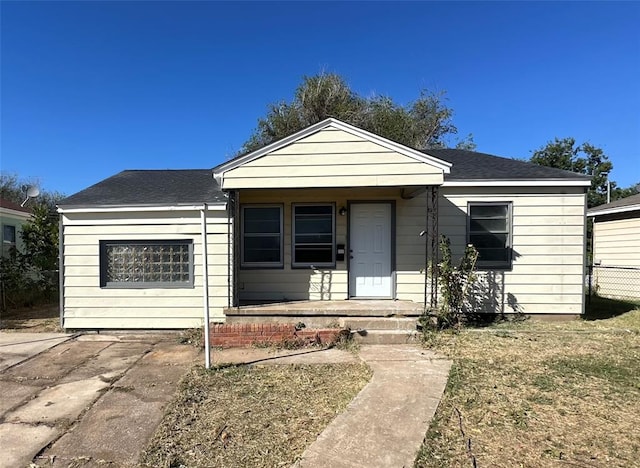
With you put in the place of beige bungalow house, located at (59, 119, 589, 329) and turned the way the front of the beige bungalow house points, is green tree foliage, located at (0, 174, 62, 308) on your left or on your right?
on your right

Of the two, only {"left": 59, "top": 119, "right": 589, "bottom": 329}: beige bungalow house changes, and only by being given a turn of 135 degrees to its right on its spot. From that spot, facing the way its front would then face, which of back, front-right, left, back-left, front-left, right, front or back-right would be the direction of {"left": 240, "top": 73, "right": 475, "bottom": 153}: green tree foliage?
front-right

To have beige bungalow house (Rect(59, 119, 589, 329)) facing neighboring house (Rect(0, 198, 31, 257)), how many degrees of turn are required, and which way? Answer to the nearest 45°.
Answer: approximately 135° to its right

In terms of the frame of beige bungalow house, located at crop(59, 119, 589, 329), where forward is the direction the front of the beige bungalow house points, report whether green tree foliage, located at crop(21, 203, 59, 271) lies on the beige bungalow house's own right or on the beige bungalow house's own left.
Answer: on the beige bungalow house's own right

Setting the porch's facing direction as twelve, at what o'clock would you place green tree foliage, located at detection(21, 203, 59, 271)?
The green tree foliage is roughly at 4 o'clock from the porch.

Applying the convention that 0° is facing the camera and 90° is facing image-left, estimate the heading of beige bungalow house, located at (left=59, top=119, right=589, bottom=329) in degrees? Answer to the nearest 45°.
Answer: approximately 0°

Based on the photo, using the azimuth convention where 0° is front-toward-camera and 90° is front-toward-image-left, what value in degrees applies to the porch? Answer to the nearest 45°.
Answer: approximately 0°

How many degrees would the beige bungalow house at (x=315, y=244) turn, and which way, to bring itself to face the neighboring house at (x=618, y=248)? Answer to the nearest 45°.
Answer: approximately 135° to its left
